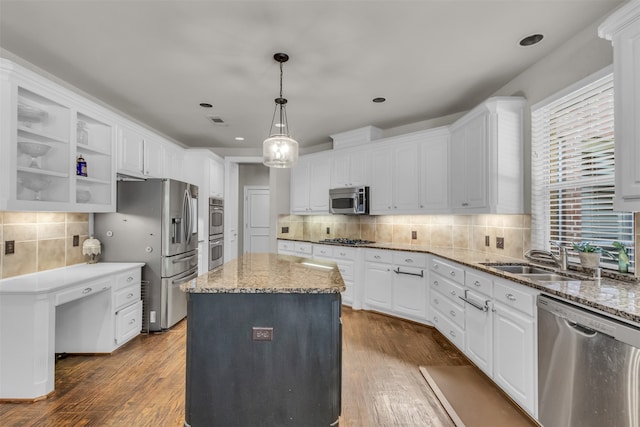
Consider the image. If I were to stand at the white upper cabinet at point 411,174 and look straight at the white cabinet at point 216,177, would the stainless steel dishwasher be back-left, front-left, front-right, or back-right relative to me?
back-left

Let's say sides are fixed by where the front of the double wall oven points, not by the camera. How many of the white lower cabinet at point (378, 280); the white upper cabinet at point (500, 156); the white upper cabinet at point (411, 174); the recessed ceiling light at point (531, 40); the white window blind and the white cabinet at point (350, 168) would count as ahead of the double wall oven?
6

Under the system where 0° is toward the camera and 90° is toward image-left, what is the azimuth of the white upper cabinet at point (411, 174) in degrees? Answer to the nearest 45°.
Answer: approximately 45°

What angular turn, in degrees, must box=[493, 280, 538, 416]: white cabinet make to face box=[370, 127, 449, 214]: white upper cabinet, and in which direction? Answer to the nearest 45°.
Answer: approximately 90° to its right

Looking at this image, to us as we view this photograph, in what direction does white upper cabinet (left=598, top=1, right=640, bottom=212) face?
facing the viewer and to the left of the viewer

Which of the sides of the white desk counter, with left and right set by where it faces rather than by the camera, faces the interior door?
left

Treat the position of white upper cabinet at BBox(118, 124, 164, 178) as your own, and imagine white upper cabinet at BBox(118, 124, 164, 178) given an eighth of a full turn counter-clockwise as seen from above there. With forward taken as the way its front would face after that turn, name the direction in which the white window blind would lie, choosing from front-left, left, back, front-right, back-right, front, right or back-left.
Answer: front-right

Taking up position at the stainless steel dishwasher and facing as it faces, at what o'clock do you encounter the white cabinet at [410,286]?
The white cabinet is roughly at 3 o'clock from the stainless steel dishwasher.

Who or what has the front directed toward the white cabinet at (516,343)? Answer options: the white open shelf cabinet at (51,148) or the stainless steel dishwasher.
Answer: the white open shelf cabinet

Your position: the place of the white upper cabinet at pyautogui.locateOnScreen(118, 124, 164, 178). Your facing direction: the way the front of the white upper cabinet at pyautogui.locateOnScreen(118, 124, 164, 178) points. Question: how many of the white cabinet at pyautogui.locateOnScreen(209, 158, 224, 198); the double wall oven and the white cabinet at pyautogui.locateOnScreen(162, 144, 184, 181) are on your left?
3

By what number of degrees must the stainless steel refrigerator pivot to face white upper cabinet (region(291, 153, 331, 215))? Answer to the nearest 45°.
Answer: approximately 45° to its left

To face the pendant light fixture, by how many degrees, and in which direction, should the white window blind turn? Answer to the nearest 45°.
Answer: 0° — it already faces it

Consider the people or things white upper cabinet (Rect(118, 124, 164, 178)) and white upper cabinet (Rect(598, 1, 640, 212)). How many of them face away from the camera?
0

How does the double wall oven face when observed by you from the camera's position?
facing the viewer and to the right of the viewer

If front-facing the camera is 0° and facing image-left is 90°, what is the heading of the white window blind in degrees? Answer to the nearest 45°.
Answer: approximately 45°

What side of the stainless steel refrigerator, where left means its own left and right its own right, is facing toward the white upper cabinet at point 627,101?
front
